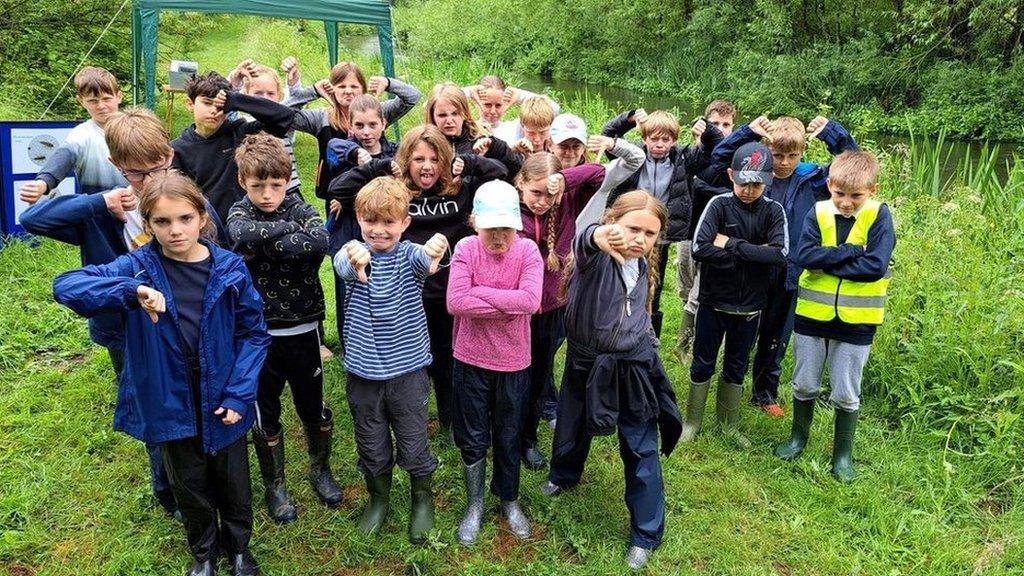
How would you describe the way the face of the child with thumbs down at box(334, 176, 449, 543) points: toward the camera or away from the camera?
toward the camera

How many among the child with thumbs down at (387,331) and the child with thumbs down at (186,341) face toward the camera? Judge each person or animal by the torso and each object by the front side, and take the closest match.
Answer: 2

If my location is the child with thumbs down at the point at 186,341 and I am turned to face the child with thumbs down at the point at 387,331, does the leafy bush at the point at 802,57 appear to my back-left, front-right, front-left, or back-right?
front-left

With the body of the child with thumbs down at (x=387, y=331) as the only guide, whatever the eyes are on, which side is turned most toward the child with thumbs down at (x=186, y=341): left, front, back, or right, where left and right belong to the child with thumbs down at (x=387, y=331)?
right

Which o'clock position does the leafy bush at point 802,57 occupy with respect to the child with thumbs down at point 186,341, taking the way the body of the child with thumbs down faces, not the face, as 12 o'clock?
The leafy bush is roughly at 8 o'clock from the child with thumbs down.

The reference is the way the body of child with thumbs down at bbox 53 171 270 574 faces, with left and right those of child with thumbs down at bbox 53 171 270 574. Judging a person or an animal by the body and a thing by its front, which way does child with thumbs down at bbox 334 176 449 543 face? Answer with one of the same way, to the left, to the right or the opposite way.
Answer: the same way

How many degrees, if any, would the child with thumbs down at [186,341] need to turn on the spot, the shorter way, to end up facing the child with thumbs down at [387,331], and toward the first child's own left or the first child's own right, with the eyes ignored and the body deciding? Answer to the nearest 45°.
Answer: approximately 90° to the first child's own left

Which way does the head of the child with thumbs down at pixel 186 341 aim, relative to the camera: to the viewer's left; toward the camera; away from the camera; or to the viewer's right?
toward the camera

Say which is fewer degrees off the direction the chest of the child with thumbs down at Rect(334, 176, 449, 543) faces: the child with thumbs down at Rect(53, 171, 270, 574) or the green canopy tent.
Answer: the child with thumbs down

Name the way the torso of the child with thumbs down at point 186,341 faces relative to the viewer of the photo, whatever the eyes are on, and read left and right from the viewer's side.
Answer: facing the viewer

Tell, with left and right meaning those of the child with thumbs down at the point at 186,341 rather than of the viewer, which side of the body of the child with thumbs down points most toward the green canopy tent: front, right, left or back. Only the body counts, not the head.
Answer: back

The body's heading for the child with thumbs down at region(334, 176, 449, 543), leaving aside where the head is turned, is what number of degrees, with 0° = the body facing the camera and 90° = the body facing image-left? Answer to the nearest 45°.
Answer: approximately 0°

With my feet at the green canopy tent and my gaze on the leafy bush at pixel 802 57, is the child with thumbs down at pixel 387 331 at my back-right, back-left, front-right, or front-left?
back-right
